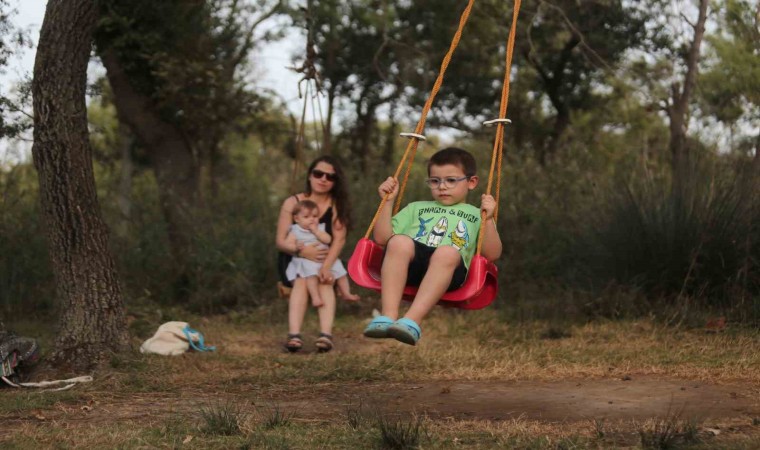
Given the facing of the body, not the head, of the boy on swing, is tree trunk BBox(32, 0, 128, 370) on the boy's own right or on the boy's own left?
on the boy's own right

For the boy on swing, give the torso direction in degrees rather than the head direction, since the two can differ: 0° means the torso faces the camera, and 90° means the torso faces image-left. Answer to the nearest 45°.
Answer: approximately 45°

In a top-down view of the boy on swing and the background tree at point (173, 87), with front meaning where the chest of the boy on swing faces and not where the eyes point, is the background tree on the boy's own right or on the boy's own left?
on the boy's own right

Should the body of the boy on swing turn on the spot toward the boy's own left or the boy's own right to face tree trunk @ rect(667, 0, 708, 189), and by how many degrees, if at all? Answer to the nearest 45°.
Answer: approximately 180°

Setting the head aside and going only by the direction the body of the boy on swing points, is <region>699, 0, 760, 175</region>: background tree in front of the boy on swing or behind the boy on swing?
behind

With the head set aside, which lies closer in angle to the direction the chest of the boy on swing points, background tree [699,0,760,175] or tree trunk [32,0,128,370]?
the tree trunk

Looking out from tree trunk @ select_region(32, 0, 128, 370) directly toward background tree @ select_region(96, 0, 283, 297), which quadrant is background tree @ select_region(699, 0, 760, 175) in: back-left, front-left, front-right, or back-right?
front-right
